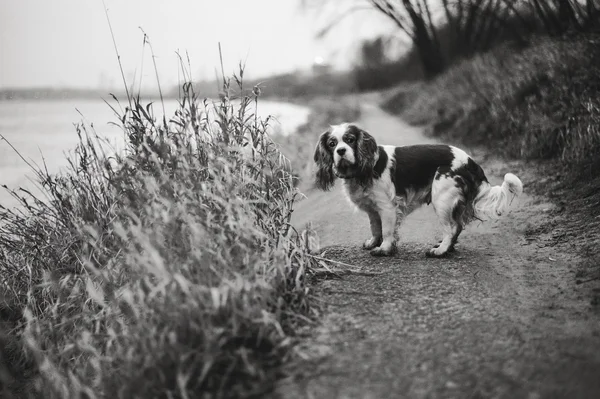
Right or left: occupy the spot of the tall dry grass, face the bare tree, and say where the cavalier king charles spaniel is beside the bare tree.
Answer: right

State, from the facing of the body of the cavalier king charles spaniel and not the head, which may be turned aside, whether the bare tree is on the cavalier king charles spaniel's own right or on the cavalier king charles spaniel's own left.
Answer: on the cavalier king charles spaniel's own right

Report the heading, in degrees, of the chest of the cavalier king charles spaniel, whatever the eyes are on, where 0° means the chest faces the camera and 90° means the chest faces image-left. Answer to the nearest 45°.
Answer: approximately 90°

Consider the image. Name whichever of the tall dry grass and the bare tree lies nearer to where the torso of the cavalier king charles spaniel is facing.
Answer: the tall dry grass

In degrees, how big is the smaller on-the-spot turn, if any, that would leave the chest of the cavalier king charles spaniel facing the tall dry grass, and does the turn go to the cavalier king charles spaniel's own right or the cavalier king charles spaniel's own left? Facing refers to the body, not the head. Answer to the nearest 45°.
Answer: approximately 45° to the cavalier king charles spaniel's own left
